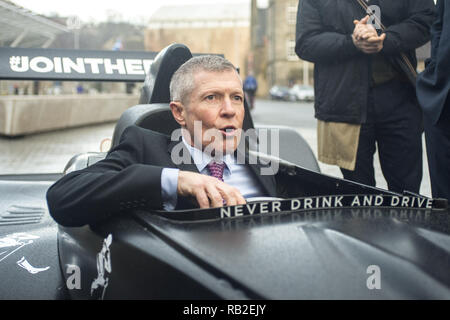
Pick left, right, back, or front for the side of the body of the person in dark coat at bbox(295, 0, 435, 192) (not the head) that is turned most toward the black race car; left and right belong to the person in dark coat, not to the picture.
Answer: front

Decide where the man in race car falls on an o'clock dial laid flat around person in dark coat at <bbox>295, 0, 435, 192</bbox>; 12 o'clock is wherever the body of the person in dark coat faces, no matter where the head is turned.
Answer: The man in race car is roughly at 1 o'clock from the person in dark coat.

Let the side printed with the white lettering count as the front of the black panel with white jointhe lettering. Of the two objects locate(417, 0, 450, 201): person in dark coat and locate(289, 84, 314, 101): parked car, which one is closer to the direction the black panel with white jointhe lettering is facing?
the person in dark coat

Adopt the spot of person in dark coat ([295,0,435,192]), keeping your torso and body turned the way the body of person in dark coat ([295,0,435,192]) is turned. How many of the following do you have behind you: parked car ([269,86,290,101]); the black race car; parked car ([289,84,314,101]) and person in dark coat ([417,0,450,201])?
2

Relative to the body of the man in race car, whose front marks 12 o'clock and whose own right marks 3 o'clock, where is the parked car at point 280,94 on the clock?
The parked car is roughly at 8 o'clock from the man in race car.

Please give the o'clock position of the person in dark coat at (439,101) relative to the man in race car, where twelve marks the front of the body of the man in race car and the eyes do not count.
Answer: The person in dark coat is roughly at 10 o'clock from the man in race car.

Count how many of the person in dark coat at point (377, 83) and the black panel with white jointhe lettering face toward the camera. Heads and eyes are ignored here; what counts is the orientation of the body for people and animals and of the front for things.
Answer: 2

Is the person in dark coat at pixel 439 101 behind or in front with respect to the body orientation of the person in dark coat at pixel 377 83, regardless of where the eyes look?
in front

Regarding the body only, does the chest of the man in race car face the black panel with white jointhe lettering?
no

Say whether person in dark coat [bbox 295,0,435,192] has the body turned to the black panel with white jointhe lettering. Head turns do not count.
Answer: no

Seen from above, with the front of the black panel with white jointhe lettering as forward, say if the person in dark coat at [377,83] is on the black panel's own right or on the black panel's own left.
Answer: on the black panel's own left

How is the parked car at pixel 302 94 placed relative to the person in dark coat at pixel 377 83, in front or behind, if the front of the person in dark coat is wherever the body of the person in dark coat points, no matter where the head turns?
behind

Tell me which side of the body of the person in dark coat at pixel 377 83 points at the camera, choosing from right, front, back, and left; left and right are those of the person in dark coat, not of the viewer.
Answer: front

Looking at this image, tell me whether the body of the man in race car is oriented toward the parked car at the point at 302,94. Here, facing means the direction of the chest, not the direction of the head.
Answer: no

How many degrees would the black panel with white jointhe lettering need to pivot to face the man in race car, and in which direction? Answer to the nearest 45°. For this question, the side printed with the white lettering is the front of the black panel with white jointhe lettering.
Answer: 0° — it already faces them
